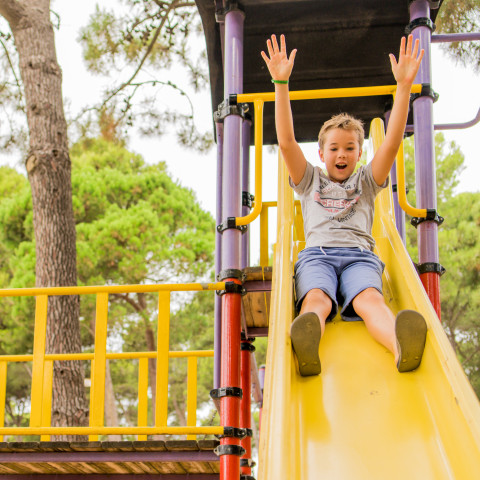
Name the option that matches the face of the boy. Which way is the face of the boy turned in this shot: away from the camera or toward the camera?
toward the camera

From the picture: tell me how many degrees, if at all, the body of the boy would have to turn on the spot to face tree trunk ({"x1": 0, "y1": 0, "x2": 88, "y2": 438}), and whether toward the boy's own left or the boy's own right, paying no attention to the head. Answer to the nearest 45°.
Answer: approximately 135° to the boy's own right

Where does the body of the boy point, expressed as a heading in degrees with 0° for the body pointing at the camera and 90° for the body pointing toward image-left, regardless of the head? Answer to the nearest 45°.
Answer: approximately 0°
